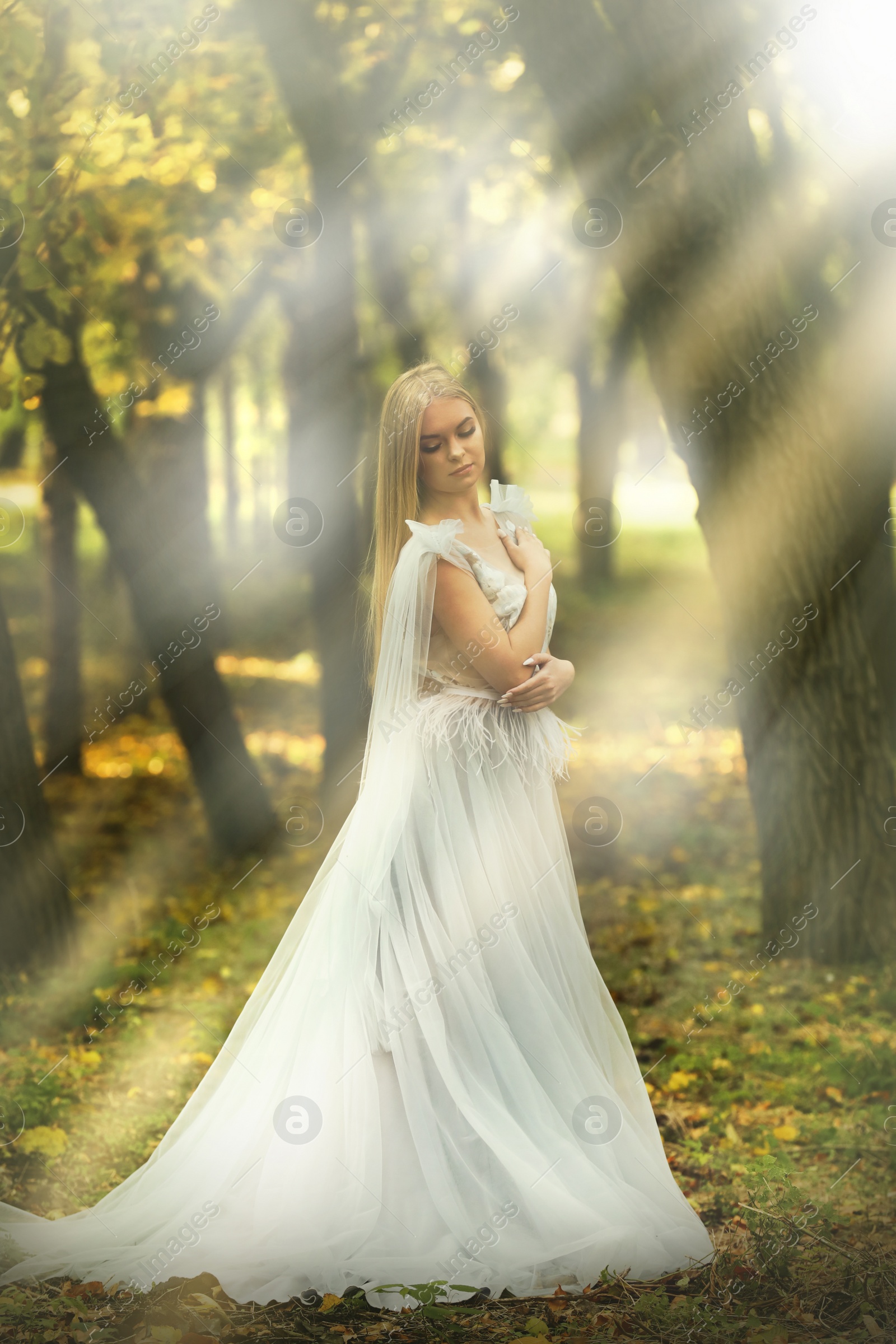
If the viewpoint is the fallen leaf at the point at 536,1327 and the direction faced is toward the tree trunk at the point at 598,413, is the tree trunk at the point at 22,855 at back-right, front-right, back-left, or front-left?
front-left

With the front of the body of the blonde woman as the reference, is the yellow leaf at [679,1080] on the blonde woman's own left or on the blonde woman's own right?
on the blonde woman's own left

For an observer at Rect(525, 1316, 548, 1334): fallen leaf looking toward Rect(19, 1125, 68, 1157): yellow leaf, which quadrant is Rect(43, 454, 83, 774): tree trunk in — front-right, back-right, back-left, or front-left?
front-right

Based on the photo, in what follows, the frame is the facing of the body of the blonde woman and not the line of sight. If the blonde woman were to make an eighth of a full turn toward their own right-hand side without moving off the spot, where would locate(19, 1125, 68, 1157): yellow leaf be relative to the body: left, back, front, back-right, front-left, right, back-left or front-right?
back-right

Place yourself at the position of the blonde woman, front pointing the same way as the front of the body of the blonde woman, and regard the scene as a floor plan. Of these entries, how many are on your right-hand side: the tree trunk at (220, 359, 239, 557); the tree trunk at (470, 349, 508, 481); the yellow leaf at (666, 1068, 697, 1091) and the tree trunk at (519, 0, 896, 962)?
0

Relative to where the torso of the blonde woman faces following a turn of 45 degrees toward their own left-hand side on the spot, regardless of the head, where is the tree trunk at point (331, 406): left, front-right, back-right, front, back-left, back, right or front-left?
left

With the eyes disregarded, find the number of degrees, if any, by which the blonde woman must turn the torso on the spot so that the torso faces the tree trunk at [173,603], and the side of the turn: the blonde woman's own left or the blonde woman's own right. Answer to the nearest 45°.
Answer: approximately 135° to the blonde woman's own left

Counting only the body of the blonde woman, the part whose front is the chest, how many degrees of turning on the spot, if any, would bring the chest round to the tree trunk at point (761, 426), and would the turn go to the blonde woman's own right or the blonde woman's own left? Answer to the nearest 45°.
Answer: approximately 90° to the blonde woman's own left

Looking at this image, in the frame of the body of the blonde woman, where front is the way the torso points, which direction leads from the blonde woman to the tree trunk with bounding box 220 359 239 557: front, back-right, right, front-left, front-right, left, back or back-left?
back-left

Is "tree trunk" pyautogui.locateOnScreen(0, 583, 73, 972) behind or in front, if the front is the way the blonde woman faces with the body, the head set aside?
behind
